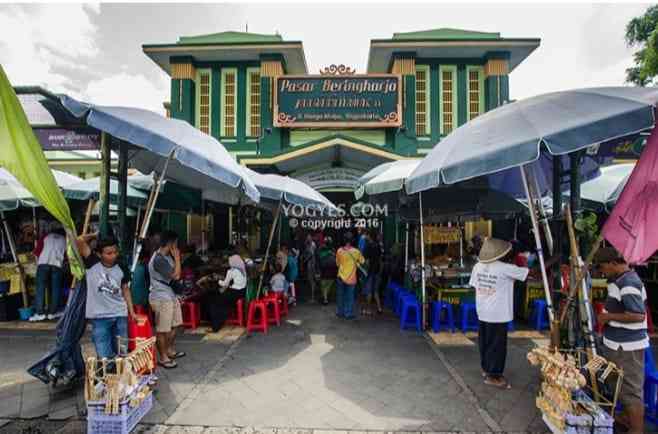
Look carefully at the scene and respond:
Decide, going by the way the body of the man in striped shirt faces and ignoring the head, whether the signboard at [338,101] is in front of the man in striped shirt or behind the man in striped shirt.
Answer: in front

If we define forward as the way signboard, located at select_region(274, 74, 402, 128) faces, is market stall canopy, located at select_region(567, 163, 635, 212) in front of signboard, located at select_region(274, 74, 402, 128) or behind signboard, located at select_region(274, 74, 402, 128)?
in front

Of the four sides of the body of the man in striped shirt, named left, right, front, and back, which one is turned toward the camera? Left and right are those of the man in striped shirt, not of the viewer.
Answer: left

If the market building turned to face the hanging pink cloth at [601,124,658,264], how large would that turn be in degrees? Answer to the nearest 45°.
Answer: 0° — it already faces it

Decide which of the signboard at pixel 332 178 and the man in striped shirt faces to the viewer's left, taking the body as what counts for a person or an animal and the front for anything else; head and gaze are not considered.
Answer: the man in striped shirt

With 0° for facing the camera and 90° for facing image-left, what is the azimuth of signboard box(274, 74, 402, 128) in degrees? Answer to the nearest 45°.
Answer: approximately 0°

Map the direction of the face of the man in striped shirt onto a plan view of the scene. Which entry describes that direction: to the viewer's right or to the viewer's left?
to the viewer's left
